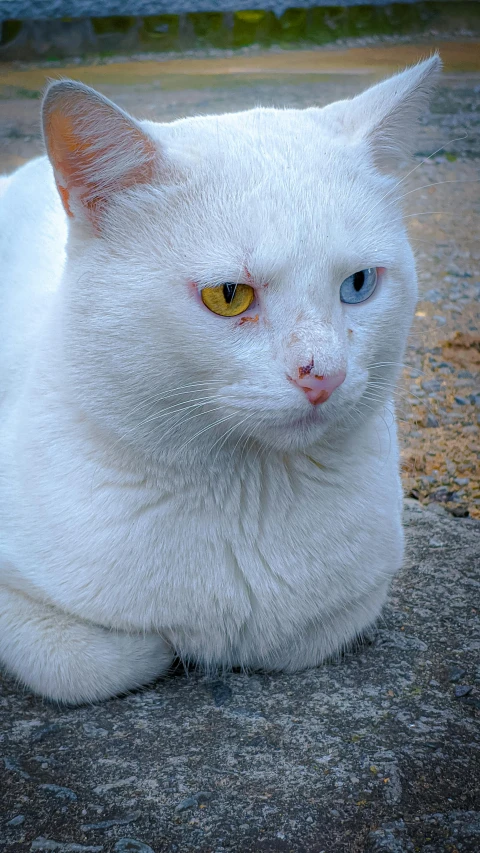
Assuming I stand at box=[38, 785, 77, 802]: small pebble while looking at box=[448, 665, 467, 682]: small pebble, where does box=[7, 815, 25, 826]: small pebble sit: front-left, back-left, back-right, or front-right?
back-right

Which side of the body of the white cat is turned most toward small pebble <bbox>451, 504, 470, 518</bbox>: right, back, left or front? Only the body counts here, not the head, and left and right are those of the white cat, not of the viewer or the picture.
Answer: left

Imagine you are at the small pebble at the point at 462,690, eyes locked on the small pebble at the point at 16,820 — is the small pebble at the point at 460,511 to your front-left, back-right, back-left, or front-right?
back-right

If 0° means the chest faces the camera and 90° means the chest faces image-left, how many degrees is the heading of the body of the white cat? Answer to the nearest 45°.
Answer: approximately 315°
